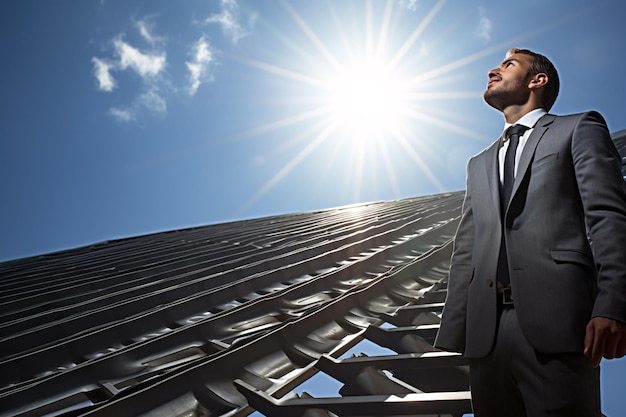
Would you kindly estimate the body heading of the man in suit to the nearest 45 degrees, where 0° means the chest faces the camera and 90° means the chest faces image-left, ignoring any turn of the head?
approximately 45°
